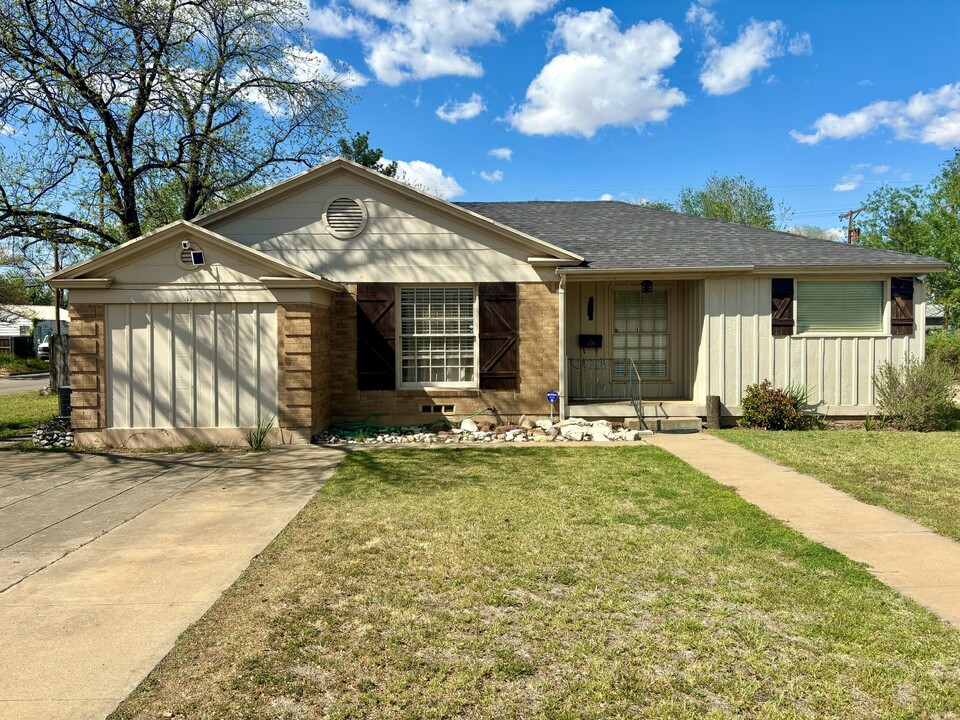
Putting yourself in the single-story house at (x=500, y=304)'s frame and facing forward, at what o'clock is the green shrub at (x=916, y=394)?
The green shrub is roughly at 9 o'clock from the single-story house.

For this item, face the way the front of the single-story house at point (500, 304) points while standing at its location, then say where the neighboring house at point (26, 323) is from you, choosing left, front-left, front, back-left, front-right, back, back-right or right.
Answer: back-right

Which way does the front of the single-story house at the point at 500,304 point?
toward the camera

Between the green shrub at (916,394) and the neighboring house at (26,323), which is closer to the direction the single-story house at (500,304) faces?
the green shrub
